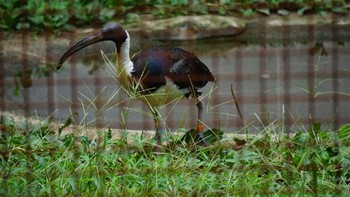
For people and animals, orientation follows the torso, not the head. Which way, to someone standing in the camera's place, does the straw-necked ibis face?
facing to the left of the viewer
